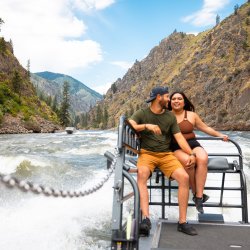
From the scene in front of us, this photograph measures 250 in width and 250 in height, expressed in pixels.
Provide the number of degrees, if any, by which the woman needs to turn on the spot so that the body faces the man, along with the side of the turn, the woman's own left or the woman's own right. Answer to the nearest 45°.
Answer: approximately 45° to the woman's own right

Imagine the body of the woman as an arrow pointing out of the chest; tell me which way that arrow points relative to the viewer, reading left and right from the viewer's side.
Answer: facing the viewer

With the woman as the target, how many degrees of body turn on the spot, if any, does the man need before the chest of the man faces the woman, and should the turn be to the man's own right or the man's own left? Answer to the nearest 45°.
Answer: approximately 135° to the man's own left

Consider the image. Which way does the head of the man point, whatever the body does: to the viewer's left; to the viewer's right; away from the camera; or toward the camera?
to the viewer's right

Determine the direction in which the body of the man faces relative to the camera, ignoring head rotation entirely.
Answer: toward the camera

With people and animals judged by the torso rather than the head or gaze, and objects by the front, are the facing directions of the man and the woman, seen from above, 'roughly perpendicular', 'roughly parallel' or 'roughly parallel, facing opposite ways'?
roughly parallel

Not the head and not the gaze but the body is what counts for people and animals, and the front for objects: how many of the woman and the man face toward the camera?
2
